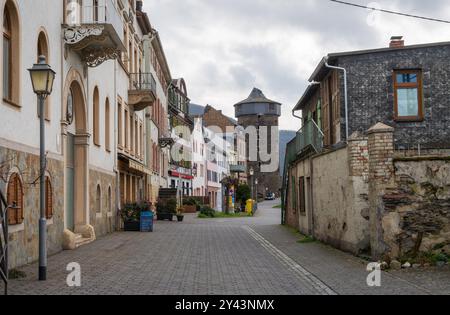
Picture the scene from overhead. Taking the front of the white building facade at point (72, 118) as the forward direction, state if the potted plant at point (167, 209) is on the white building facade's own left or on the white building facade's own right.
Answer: on the white building facade's own left

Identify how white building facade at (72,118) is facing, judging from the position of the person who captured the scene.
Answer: facing the viewer and to the right of the viewer

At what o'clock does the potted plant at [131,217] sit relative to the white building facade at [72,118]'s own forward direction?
The potted plant is roughly at 8 o'clock from the white building facade.
